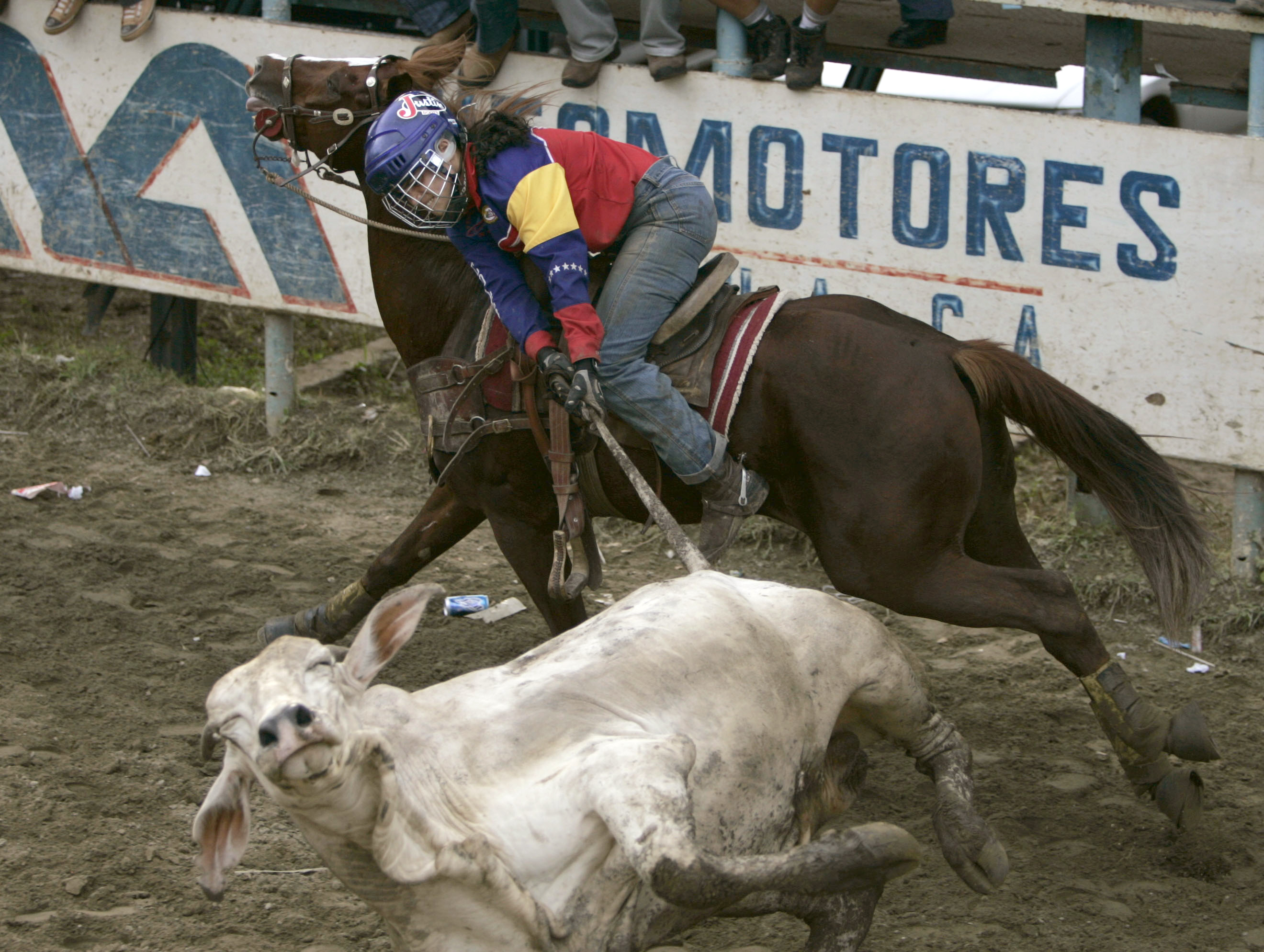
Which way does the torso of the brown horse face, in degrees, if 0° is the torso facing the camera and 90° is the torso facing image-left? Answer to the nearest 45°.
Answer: approximately 90°

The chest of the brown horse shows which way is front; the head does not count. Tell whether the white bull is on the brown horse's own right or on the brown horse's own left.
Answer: on the brown horse's own left

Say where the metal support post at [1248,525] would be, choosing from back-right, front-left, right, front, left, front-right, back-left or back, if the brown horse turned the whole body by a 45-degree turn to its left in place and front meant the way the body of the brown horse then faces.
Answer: back

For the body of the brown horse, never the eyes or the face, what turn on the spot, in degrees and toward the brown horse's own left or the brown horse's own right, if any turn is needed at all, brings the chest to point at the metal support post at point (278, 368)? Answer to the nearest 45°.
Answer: approximately 45° to the brown horse's own right
